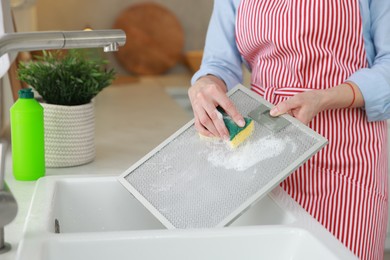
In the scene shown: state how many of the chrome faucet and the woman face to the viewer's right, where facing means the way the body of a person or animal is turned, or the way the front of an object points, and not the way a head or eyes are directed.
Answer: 1

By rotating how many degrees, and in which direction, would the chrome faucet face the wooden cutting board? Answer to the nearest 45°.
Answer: approximately 90° to its left

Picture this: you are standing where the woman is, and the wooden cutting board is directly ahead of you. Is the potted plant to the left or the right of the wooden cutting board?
left

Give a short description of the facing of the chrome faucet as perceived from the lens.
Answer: facing to the right of the viewer

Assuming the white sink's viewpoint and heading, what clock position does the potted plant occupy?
The potted plant is roughly at 8 o'clock from the white sink.

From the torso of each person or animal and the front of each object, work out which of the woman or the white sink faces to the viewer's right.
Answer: the white sink

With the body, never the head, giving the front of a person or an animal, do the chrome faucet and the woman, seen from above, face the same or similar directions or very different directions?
very different directions

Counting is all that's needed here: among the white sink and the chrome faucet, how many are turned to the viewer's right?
2

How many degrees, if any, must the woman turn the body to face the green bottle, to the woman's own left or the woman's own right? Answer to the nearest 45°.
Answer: approximately 45° to the woman's own right

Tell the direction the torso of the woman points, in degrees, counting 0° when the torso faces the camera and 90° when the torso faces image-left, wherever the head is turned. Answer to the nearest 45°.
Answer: approximately 45°

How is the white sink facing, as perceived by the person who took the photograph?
facing to the right of the viewer
